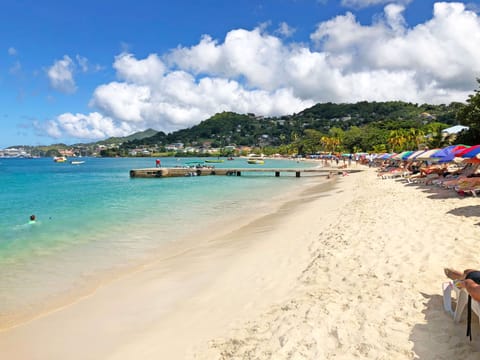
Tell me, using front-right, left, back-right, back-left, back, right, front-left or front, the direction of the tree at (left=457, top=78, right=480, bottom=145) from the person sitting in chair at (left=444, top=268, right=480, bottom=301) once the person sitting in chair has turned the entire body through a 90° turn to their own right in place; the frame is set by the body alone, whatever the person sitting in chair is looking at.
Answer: front

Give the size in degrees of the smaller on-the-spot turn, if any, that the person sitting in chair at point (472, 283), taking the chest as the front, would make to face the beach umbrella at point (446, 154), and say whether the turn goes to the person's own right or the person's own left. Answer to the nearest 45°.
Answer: approximately 90° to the person's own right

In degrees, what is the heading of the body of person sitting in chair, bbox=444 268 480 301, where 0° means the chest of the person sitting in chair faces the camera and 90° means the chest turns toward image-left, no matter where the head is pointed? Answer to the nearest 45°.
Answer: approximately 90°
